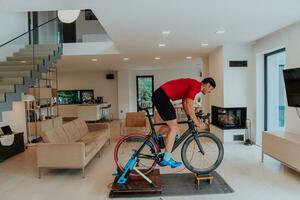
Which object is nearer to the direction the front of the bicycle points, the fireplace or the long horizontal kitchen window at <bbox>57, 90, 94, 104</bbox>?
the fireplace

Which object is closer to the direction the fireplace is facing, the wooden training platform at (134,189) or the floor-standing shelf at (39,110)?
the wooden training platform

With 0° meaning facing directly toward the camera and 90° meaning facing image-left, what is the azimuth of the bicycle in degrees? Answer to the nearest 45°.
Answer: approximately 270°

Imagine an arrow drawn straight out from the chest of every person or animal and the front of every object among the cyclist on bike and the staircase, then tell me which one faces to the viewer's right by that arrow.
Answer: the cyclist on bike

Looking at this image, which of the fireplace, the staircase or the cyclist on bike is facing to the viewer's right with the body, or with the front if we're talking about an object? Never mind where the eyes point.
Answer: the cyclist on bike

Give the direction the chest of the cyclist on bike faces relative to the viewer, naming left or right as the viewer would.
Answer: facing to the right of the viewer
